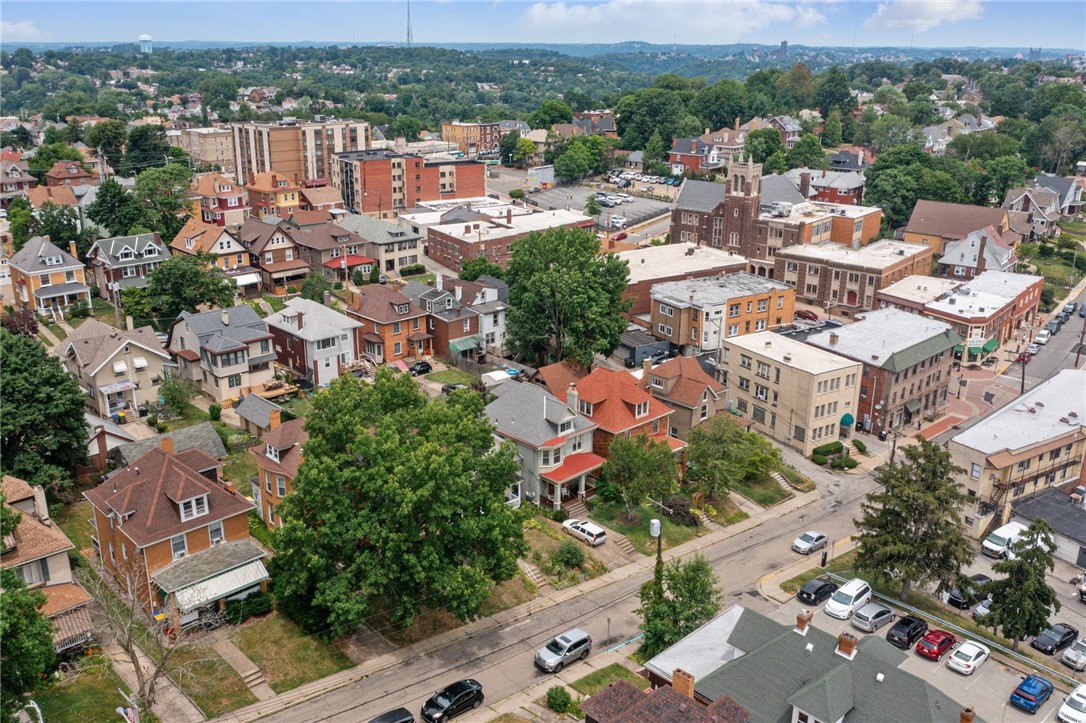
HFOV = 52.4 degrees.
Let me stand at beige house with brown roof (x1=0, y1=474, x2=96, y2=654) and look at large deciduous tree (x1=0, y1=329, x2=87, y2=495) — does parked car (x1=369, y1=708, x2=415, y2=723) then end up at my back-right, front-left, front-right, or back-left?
back-right

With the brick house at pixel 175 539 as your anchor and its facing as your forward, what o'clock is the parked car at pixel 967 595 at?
The parked car is roughly at 11 o'clock from the brick house.

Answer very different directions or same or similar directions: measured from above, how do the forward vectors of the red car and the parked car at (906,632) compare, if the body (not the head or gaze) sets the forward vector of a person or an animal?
same or similar directions

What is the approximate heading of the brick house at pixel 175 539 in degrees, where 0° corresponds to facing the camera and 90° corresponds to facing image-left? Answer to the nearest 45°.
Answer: approximately 315°

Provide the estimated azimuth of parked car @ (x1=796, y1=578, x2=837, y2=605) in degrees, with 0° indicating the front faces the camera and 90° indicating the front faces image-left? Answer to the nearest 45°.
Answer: approximately 225°

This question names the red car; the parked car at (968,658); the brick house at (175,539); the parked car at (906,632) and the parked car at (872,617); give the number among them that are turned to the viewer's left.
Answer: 0

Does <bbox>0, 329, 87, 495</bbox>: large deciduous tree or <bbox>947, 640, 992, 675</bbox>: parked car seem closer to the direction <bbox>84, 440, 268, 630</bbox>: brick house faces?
the parked car

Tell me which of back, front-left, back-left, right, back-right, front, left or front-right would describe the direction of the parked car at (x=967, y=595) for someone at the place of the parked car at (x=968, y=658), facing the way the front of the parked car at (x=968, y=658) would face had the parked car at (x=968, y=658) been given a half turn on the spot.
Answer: back-right

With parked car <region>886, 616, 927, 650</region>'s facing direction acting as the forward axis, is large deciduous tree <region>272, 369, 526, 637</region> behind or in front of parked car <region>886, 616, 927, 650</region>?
behind

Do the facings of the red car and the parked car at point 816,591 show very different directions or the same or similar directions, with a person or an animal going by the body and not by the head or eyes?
same or similar directions

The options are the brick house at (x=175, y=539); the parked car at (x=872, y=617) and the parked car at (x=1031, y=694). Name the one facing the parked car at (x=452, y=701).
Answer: the brick house

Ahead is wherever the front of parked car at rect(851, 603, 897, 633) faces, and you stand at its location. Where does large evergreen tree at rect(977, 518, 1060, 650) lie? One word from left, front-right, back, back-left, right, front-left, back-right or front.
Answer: front-right
